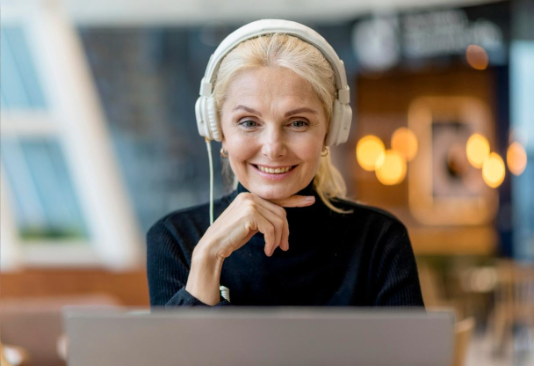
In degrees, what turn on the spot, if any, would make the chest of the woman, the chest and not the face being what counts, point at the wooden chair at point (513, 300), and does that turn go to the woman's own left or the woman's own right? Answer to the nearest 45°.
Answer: approximately 180°

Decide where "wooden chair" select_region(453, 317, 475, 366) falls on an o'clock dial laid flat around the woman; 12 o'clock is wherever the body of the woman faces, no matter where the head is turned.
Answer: The wooden chair is roughly at 7 o'clock from the woman.

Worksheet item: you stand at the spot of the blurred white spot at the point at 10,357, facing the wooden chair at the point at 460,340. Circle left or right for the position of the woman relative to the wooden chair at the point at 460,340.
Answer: right

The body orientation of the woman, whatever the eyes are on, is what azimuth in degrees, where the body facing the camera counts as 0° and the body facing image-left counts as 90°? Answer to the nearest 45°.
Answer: approximately 0°
